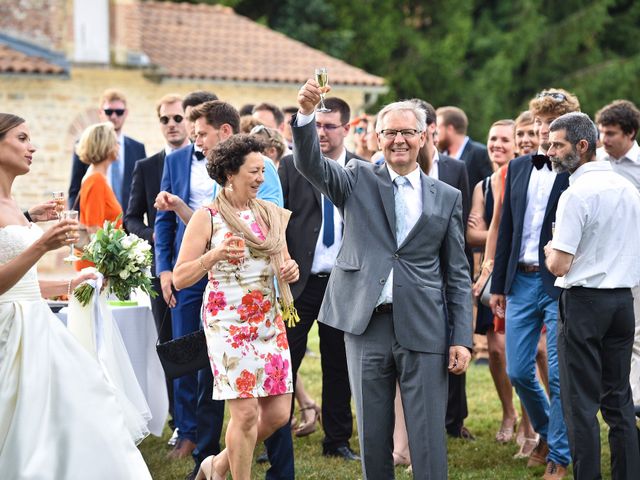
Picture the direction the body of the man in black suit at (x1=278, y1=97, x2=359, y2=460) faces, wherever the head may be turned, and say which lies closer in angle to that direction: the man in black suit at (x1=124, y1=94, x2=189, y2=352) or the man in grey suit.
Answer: the man in grey suit

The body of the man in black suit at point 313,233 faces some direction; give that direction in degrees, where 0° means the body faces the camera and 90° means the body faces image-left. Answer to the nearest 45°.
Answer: approximately 315°

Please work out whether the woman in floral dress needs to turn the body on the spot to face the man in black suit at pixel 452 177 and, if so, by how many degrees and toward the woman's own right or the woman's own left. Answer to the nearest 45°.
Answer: approximately 90° to the woman's own left

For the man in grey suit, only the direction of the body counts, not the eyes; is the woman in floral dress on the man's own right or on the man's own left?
on the man's own right

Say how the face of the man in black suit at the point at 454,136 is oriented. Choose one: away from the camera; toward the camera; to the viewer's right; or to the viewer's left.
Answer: to the viewer's left
